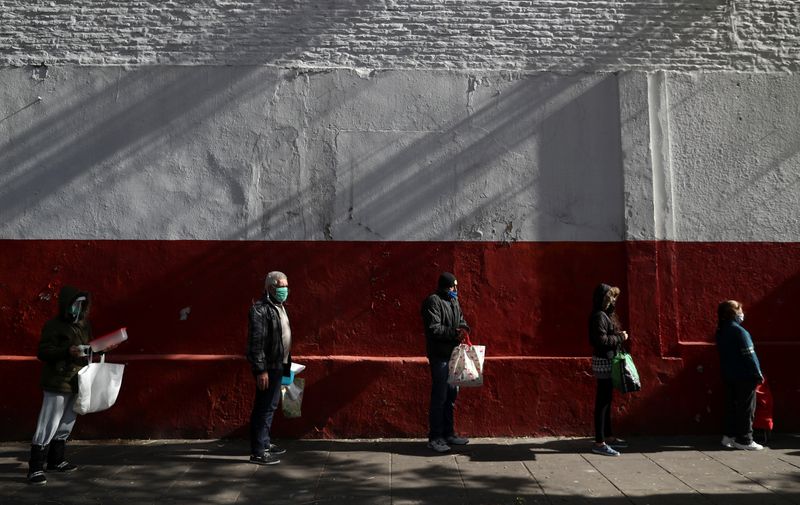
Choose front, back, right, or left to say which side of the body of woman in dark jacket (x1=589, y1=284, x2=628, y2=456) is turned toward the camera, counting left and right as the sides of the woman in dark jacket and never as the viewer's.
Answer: right

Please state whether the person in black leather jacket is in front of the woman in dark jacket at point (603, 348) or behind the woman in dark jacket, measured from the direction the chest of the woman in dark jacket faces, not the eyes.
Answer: behind

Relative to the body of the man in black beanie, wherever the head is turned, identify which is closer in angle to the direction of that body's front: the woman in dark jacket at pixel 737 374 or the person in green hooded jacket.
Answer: the woman in dark jacket

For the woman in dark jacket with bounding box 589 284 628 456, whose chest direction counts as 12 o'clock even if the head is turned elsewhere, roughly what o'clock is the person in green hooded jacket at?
The person in green hooded jacket is roughly at 5 o'clock from the woman in dark jacket.

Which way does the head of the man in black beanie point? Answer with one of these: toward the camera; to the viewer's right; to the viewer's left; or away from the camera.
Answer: to the viewer's right

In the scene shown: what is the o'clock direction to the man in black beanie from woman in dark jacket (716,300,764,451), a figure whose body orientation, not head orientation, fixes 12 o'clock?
The man in black beanie is roughly at 5 o'clock from the woman in dark jacket.

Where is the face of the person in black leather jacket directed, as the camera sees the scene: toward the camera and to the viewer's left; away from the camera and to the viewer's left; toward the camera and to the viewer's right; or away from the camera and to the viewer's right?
toward the camera and to the viewer's right

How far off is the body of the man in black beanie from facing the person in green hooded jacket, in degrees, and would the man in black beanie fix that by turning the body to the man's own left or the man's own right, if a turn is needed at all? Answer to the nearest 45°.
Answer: approximately 180°

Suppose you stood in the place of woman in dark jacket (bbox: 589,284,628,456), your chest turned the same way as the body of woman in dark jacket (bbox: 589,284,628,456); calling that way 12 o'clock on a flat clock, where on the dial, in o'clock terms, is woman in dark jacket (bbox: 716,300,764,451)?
woman in dark jacket (bbox: 716,300,764,451) is roughly at 11 o'clock from woman in dark jacket (bbox: 589,284,628,456).

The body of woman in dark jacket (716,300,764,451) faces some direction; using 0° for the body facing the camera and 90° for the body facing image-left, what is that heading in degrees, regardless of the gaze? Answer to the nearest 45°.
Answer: approximately 270°

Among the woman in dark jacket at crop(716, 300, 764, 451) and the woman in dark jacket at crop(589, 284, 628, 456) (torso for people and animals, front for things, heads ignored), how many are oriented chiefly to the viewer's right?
2

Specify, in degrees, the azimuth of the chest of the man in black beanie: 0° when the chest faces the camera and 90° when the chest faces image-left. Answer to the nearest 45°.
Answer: approximately 270°

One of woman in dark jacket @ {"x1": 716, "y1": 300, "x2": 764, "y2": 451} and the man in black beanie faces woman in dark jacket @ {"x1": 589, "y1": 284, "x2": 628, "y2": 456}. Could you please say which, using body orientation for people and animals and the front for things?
the man in black beanie
